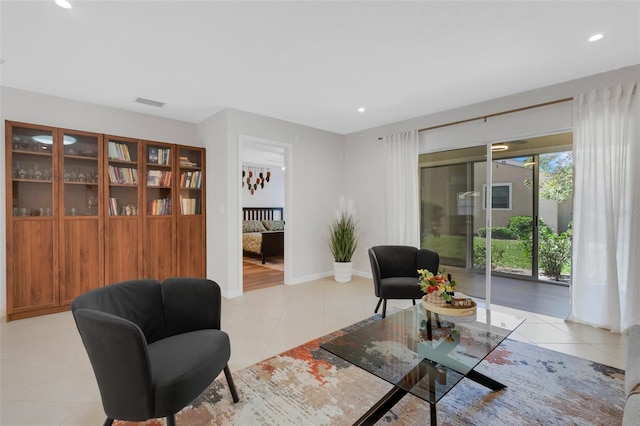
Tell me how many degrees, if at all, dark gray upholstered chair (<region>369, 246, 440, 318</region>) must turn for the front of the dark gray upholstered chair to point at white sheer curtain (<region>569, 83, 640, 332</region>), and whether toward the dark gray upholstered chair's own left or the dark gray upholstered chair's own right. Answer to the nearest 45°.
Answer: approximately 45° to the dark gray upholstered chair's own left

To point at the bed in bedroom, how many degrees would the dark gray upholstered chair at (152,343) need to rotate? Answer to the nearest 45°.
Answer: approximately 90° to its left

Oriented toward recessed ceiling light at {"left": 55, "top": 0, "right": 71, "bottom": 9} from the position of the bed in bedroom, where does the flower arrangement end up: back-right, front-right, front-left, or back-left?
front-left

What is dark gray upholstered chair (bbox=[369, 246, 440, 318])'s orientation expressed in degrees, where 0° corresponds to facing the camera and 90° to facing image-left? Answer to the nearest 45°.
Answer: approximately 315°

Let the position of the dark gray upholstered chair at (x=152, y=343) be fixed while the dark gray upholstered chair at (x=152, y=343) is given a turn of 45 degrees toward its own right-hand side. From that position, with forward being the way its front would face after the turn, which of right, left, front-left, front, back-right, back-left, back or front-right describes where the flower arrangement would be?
left

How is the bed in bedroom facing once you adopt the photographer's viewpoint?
facing the viewer and to the right of the viewer

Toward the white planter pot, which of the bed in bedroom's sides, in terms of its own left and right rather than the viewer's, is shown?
front

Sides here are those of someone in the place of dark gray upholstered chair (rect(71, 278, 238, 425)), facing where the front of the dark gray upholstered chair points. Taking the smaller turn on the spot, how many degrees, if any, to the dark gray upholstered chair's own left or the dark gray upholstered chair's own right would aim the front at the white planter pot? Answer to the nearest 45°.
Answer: approximately 90° to the dark gray upholstered chair's own left

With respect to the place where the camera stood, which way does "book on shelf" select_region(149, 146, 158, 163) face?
facing the viewer

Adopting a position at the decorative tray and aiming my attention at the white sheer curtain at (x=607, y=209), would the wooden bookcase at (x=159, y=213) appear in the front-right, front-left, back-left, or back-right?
back-left

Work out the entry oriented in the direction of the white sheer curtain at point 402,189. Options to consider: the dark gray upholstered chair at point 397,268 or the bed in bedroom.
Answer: the bed in bedroom

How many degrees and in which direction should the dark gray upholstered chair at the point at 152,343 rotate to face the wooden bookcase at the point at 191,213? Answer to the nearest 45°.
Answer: approximately 135° to its left

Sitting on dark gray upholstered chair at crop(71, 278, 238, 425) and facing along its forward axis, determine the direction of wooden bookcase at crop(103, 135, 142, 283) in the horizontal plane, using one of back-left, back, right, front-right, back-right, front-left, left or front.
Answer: back-left

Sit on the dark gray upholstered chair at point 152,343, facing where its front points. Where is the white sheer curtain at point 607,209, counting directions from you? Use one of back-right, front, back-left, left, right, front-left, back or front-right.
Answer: front-left

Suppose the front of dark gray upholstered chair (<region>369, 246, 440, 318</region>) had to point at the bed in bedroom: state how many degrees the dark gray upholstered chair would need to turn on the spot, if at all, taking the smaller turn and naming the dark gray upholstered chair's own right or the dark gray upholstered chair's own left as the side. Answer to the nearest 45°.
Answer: approximately 180°

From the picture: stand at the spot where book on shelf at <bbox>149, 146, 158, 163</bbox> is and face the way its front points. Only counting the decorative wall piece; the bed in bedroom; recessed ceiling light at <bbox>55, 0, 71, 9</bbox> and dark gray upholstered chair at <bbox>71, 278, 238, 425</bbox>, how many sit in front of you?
2

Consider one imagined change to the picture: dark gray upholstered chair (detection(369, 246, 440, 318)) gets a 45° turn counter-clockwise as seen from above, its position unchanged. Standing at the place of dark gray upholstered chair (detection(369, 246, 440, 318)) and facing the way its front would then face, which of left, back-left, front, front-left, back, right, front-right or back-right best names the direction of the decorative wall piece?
back-left

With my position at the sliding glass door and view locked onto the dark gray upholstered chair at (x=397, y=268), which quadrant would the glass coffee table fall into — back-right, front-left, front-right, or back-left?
front-left
